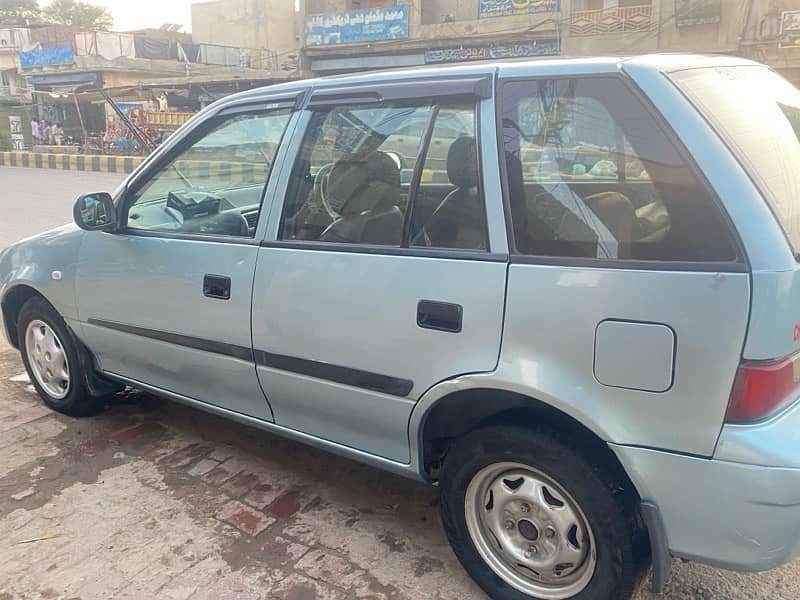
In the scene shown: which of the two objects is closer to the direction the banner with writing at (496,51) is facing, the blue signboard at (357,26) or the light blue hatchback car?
the light blue hatchback car

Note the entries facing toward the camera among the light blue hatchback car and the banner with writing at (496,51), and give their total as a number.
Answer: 1

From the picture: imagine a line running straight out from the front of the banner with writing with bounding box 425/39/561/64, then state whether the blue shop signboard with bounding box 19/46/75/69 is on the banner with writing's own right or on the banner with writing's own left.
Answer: on the banner with writing's own right

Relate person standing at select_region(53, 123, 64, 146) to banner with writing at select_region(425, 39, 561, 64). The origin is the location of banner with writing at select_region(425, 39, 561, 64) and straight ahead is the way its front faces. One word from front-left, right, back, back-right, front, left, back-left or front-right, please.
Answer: right

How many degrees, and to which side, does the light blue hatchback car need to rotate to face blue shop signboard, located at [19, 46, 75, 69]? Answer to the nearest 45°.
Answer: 0° — it already faces it

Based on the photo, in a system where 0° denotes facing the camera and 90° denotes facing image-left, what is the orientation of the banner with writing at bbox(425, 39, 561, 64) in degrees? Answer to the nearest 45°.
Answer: approximately 0°

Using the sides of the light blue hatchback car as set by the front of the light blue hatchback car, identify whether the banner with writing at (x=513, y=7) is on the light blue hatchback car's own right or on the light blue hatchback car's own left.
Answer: on the light blue hatchback car's own right

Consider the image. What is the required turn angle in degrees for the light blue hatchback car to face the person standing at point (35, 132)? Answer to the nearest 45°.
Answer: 0° — it already faces them

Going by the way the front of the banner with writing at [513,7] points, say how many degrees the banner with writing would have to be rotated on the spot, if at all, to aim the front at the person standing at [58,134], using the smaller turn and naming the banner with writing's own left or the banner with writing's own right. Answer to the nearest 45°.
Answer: approximately 90° to the banner with writing's own right

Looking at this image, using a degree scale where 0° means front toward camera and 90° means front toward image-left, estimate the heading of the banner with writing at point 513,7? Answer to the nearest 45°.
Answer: approximately 0°

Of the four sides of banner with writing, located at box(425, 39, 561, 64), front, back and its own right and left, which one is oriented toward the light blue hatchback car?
front

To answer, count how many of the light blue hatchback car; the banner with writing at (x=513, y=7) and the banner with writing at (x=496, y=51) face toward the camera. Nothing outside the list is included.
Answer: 2

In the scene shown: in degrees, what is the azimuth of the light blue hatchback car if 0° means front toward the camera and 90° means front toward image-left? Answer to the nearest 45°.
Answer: approximately 135°
